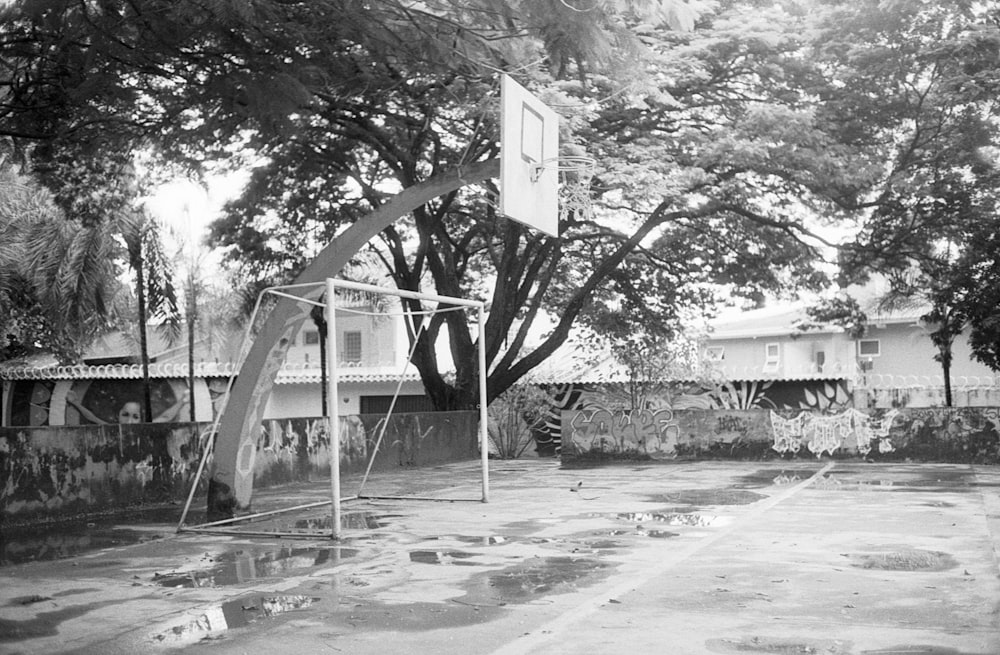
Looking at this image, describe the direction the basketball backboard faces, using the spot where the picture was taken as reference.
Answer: facing to the right of the viewer

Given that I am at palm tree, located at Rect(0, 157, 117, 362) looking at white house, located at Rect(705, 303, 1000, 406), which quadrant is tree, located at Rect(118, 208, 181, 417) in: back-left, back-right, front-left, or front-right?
front-right

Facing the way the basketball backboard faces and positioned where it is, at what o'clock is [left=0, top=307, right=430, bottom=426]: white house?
The white house is roughly at 8 o'clock from the basketball backboard.

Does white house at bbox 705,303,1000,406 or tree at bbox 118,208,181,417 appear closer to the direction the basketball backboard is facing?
the white house

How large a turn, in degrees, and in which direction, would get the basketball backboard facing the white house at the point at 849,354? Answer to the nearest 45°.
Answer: approximately 45° to its left

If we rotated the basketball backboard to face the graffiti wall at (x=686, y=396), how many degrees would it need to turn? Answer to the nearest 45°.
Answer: approximately 90° to its left

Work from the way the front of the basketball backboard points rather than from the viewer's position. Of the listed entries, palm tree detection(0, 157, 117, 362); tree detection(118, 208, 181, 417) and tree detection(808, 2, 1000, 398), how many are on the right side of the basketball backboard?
0

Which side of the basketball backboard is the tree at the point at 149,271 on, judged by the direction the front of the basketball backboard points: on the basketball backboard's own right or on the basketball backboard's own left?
on the basketball backboard's own left

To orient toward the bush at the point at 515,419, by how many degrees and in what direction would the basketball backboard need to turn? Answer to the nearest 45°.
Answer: approximately 90° to its left

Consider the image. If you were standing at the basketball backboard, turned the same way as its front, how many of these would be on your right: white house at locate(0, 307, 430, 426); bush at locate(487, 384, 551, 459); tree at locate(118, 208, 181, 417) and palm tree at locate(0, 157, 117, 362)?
0

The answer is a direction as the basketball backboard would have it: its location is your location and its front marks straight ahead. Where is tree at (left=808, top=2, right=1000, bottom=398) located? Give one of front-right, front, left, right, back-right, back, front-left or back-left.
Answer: front-left

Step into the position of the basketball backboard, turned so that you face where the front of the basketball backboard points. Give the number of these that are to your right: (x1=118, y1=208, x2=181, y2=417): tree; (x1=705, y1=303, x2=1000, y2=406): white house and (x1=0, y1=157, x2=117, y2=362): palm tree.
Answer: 0

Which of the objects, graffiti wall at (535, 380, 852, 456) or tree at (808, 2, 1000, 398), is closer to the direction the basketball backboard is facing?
the tree
